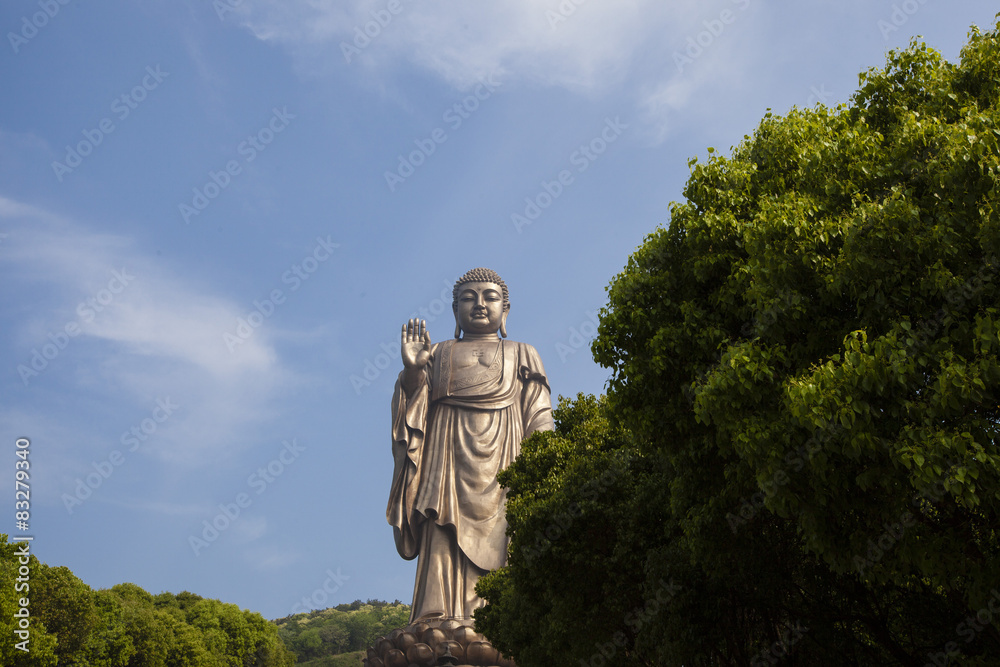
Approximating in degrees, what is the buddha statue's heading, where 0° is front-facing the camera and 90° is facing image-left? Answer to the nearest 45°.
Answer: approximately 0°

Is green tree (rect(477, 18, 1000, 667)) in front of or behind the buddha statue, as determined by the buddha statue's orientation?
in front

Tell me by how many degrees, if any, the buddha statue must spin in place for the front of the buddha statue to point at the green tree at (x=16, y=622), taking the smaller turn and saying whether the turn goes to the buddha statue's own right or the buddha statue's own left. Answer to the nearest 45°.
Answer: approximately 90° to the buddha statue's own right
